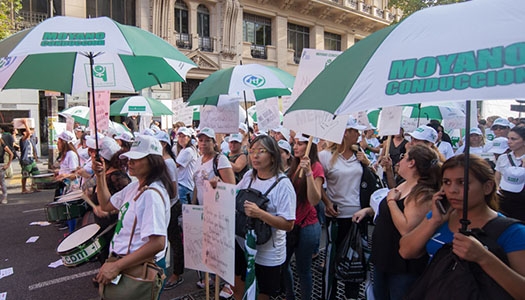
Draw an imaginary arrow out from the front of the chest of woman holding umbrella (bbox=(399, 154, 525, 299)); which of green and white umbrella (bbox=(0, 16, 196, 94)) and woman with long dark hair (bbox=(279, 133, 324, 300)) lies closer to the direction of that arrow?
the green and white umbrella

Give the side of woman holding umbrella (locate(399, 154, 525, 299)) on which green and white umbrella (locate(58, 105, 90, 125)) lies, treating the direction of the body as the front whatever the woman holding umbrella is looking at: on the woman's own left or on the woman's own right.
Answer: on the woman's own right

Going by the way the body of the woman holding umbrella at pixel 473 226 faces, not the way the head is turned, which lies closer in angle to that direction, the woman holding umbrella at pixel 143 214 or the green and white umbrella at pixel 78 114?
the woman holding umbrella at pixel 143 214

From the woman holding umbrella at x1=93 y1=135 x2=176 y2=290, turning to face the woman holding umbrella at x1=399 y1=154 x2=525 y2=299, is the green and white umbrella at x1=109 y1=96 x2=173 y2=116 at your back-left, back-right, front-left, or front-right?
back-left

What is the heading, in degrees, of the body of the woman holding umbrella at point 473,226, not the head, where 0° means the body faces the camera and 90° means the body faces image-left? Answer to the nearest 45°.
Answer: approximately 45°

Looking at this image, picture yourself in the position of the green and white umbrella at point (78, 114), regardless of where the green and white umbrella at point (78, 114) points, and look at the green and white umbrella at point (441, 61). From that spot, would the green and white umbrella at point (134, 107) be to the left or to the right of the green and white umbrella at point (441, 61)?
left

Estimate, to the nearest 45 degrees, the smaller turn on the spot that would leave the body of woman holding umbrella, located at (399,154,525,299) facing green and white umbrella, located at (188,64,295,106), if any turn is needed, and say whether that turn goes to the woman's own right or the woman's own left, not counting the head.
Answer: approximately 90° to the woman's own right

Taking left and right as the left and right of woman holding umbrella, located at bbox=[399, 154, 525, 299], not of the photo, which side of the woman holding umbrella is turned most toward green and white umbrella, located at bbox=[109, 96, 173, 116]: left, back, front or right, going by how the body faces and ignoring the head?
right
